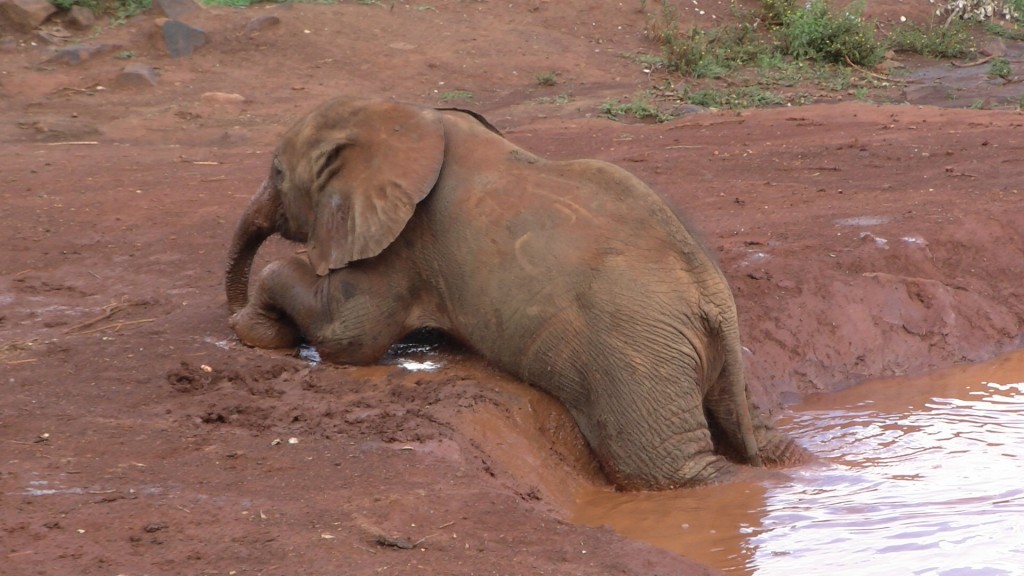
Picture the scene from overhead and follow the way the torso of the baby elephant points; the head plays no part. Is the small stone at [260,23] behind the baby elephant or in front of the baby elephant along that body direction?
in front

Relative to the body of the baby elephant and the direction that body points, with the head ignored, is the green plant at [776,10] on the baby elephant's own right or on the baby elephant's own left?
on the baby elephant's own right

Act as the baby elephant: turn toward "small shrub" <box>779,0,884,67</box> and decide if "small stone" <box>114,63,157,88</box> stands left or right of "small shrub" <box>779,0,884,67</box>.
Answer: left

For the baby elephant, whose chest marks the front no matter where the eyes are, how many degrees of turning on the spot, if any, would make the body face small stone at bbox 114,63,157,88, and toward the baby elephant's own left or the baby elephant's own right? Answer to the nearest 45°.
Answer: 0° — it already faces it

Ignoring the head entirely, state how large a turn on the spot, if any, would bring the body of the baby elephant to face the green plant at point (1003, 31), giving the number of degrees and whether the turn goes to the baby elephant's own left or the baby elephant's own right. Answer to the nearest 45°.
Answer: approximately 90° to the baby elephant's own right

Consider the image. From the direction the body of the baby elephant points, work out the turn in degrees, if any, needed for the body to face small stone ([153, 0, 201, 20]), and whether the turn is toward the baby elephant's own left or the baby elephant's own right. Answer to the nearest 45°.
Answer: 0° — it already faces it

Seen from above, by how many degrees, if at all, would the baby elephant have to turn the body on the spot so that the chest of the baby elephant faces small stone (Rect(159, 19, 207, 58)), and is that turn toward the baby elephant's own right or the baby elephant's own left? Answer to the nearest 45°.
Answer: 0° — it already faces it

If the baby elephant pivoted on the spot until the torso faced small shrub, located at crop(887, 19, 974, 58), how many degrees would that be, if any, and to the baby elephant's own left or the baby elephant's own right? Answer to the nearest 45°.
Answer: approximately 90° to the baby elephant's own right

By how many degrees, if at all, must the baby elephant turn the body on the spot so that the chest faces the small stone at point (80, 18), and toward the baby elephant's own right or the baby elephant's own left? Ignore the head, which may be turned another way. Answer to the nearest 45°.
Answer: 0° — it already faces it

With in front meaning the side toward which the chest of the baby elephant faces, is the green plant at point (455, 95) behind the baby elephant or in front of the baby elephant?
in front

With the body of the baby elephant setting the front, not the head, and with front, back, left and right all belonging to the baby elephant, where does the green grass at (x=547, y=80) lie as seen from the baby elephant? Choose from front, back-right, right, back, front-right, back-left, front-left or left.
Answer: front-right

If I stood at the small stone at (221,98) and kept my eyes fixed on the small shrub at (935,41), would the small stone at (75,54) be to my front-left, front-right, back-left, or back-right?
back-left

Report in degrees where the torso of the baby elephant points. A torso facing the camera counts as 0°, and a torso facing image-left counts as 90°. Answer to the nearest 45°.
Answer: approximately 135°
